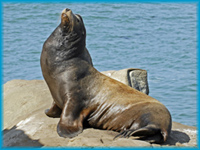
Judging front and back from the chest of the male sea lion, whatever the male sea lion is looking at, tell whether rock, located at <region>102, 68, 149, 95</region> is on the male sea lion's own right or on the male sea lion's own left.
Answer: on the male sea lion's own right

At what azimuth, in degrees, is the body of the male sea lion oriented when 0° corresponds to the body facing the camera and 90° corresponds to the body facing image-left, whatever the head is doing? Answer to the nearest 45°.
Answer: approximately 90°
